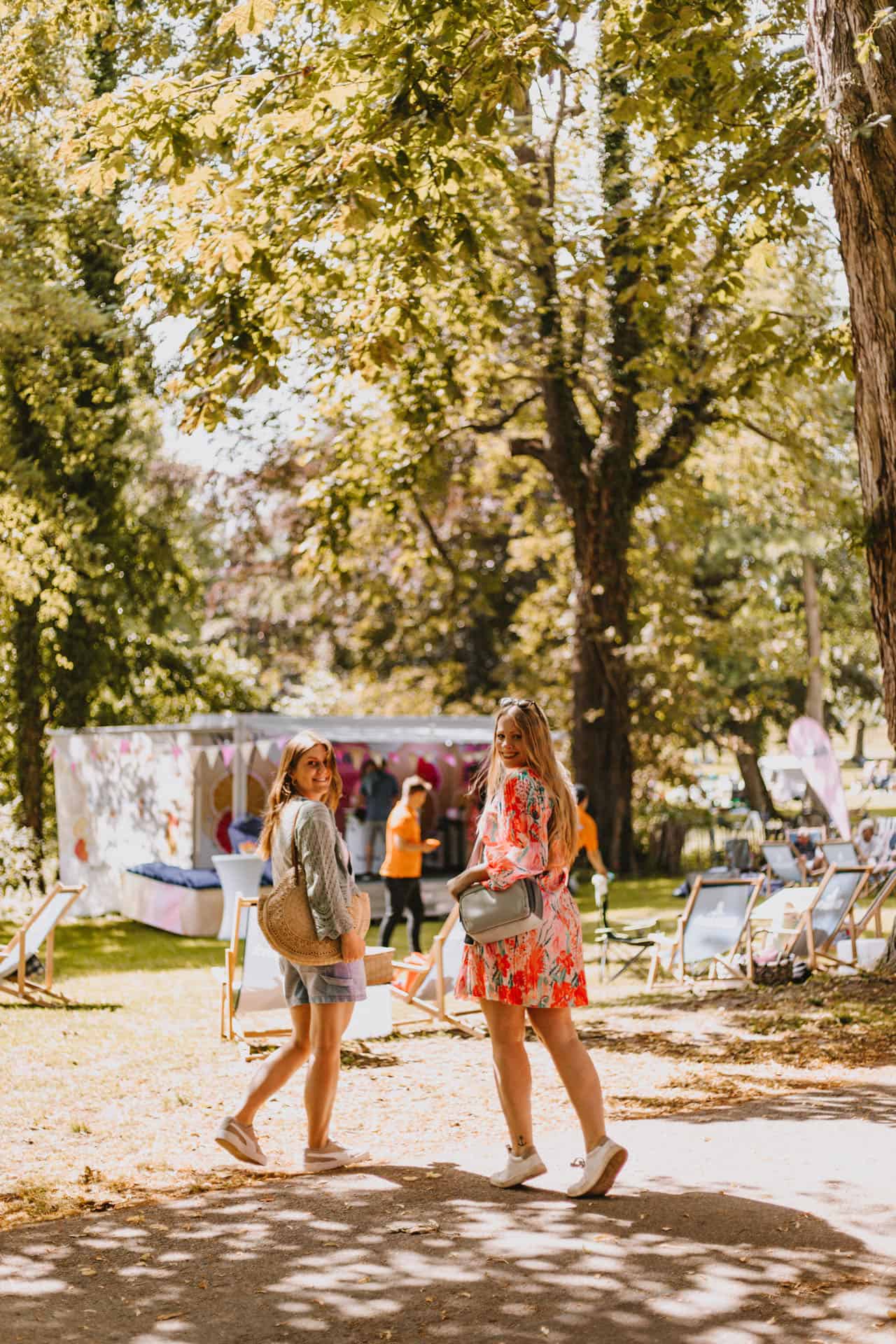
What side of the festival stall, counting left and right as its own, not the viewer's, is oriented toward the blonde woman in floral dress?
front

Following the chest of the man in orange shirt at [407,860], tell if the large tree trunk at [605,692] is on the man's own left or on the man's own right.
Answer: on the man's own left

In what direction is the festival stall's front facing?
toward the camera

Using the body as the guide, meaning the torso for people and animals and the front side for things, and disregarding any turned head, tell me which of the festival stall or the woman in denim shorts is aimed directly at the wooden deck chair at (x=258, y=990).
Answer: the festival stall

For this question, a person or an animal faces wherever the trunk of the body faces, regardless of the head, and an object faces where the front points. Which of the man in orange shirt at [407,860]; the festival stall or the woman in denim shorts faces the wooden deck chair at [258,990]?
the festival stall

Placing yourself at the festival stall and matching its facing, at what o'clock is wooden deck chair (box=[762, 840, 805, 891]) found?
The wooden deck chair is roughly at 10 o'clock from the festival stall.

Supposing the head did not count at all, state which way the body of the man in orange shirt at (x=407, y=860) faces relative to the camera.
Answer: to the viewer's right

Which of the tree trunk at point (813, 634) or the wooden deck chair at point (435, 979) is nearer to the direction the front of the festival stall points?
the wooden deck chair
